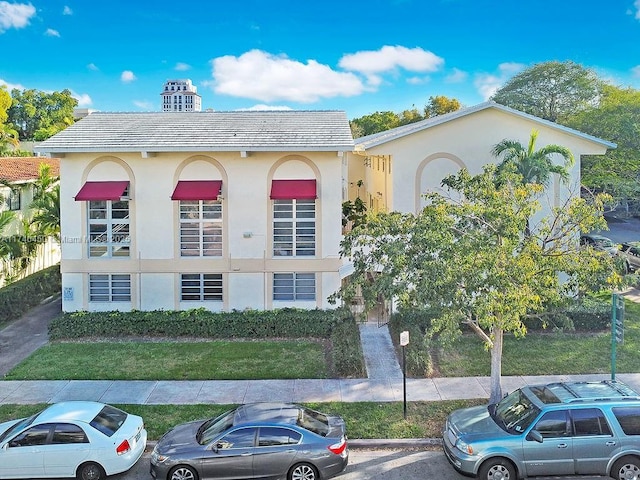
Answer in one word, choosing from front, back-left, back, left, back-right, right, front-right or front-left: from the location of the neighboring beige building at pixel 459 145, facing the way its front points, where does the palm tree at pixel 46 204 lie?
right

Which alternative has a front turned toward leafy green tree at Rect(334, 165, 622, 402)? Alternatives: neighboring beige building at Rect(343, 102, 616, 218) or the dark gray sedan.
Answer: the neighboring beige building

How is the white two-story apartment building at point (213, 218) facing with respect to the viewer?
toward the camera

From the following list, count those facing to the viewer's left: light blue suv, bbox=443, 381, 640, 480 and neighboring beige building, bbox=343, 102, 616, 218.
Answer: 1

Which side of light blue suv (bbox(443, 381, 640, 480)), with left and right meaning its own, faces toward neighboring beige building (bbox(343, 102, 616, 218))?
right

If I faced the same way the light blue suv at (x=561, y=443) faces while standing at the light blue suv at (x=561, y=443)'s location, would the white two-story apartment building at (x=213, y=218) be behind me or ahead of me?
ahead

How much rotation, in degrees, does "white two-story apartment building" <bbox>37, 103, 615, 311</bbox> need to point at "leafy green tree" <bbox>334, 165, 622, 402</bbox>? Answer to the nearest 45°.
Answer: approximately 45° to its left

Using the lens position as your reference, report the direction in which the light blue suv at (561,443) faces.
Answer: facing to the left of the viewer

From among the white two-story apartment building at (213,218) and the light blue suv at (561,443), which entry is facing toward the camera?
the white two-story apartment building

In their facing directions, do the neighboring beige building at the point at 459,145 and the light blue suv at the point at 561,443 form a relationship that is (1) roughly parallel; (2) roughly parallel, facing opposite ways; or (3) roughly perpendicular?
roughly perpendicular

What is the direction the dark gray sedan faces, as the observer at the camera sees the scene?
facing to the left of the viewer

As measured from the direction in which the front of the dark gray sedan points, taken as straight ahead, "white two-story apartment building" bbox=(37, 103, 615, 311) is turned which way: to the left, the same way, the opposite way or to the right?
to the left

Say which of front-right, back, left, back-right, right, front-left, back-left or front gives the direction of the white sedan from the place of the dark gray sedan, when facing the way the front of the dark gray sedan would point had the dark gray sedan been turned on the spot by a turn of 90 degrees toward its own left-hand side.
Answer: right
